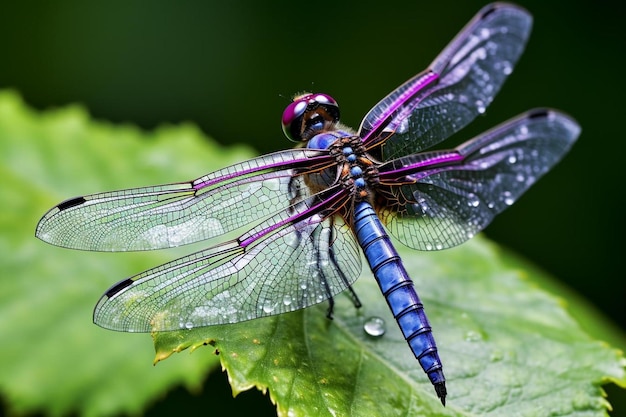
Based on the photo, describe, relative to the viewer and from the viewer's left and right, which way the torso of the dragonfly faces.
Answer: facing away from the viewer and to the left of the viewer
